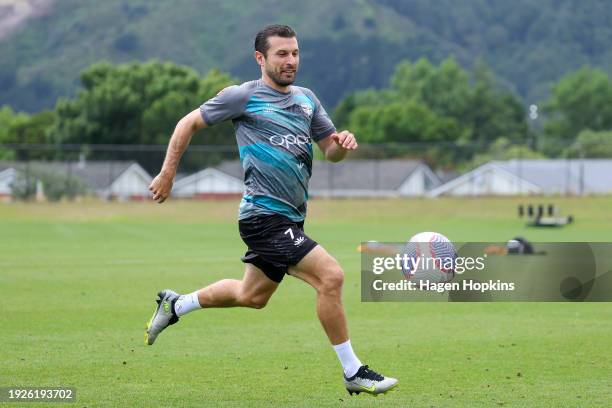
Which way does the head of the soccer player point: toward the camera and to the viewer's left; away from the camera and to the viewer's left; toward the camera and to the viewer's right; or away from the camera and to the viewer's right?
toward the camera and to the viewer's right

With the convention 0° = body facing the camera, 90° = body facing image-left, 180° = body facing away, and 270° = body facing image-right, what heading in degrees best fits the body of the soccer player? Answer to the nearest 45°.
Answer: approximately 315°

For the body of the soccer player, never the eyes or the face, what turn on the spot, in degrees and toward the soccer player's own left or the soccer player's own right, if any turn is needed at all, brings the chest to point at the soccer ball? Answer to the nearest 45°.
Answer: approximately 90° to the soccer player's own left
